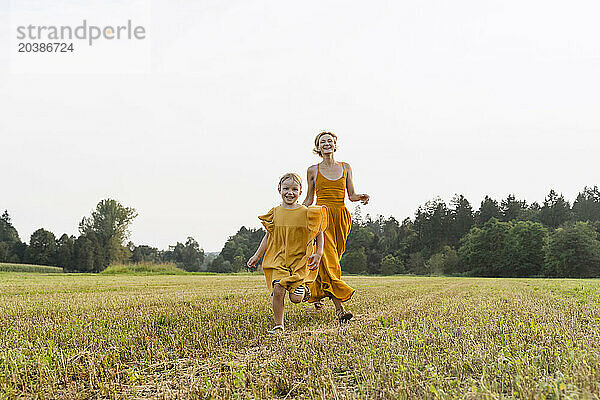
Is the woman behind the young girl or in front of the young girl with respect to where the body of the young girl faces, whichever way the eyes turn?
behind

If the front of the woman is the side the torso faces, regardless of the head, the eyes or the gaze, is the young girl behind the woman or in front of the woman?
in front

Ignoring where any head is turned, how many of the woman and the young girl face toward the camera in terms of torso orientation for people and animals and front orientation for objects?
2
